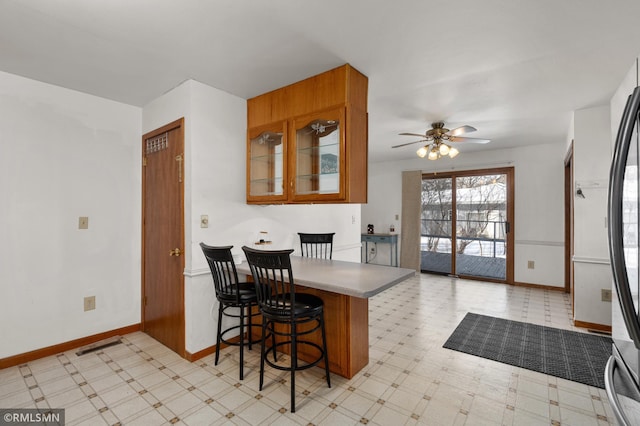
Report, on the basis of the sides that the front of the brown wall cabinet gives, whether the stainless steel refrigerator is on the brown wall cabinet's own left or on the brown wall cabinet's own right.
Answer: on the brown wall cabinet's own left

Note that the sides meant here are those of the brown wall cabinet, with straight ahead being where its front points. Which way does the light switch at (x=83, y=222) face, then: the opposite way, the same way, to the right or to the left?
to the left

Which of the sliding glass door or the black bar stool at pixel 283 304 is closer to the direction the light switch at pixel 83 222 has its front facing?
the black bar stool

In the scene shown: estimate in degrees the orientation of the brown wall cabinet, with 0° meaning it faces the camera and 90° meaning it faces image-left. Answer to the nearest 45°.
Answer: approximately 45°

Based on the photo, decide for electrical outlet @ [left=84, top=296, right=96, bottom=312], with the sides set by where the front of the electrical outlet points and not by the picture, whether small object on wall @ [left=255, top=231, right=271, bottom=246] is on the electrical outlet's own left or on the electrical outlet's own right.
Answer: on the electrical outlet's own left

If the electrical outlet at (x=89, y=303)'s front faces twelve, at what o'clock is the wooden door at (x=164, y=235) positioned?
The wooden door is roughly at 10 o'clock from the electrical outlet.
